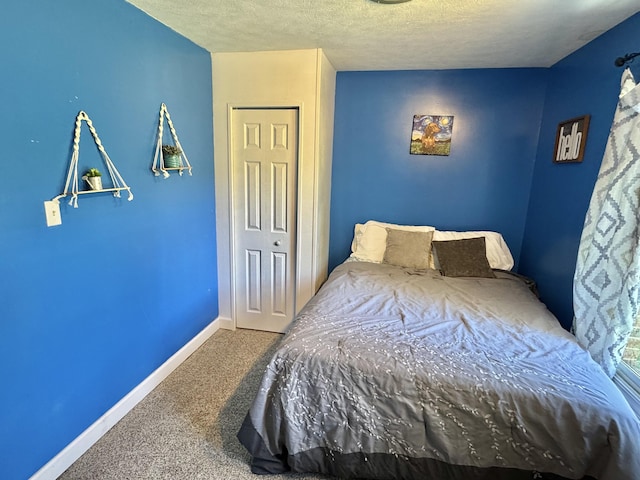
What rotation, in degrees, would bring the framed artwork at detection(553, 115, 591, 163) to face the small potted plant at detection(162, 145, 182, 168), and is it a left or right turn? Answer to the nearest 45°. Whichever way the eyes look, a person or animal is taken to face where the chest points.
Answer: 0° — it already faces it

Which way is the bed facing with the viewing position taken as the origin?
facing the viewer

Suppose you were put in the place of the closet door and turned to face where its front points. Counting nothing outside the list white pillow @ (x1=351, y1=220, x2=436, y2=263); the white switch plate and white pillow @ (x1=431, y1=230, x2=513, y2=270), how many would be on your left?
2

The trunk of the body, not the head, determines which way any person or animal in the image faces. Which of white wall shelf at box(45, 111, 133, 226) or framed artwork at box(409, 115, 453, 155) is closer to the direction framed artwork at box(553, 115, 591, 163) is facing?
the white wall shelf

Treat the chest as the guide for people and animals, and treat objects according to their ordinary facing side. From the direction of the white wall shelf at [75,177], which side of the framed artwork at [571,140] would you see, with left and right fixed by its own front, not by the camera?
front

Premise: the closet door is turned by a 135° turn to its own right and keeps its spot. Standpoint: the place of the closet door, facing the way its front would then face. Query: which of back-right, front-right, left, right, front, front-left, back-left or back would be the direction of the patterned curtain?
back

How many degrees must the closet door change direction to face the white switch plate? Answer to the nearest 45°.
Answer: approximately 45° to its right

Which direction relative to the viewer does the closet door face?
toward the camera

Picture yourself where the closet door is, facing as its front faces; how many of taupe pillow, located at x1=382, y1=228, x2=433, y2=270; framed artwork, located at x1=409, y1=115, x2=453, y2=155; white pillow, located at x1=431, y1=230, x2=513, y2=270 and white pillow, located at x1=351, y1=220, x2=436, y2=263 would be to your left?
4

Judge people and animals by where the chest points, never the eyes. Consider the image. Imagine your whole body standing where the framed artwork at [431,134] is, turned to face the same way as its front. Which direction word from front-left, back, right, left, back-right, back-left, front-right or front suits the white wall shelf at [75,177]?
front-right

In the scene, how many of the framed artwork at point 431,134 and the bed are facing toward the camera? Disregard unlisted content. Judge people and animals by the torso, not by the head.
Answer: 2

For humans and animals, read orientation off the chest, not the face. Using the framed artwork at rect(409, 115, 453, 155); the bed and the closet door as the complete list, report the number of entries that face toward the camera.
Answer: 3

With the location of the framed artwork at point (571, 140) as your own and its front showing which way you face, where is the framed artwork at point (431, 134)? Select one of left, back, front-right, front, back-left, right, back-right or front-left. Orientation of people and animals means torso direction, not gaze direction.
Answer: front-right

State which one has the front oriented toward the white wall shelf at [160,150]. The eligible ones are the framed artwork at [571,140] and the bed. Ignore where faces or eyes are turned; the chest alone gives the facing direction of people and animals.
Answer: the framed artwork

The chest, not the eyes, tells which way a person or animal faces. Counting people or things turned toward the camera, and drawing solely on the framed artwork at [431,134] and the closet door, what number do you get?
2

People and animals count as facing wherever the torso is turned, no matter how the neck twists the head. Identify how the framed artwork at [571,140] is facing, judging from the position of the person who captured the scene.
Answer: facing the viewer and to the left of the viewer

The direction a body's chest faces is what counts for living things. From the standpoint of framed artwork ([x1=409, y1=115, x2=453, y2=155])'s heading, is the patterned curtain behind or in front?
in front

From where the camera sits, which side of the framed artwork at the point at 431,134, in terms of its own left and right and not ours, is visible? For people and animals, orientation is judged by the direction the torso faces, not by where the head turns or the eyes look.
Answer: front
